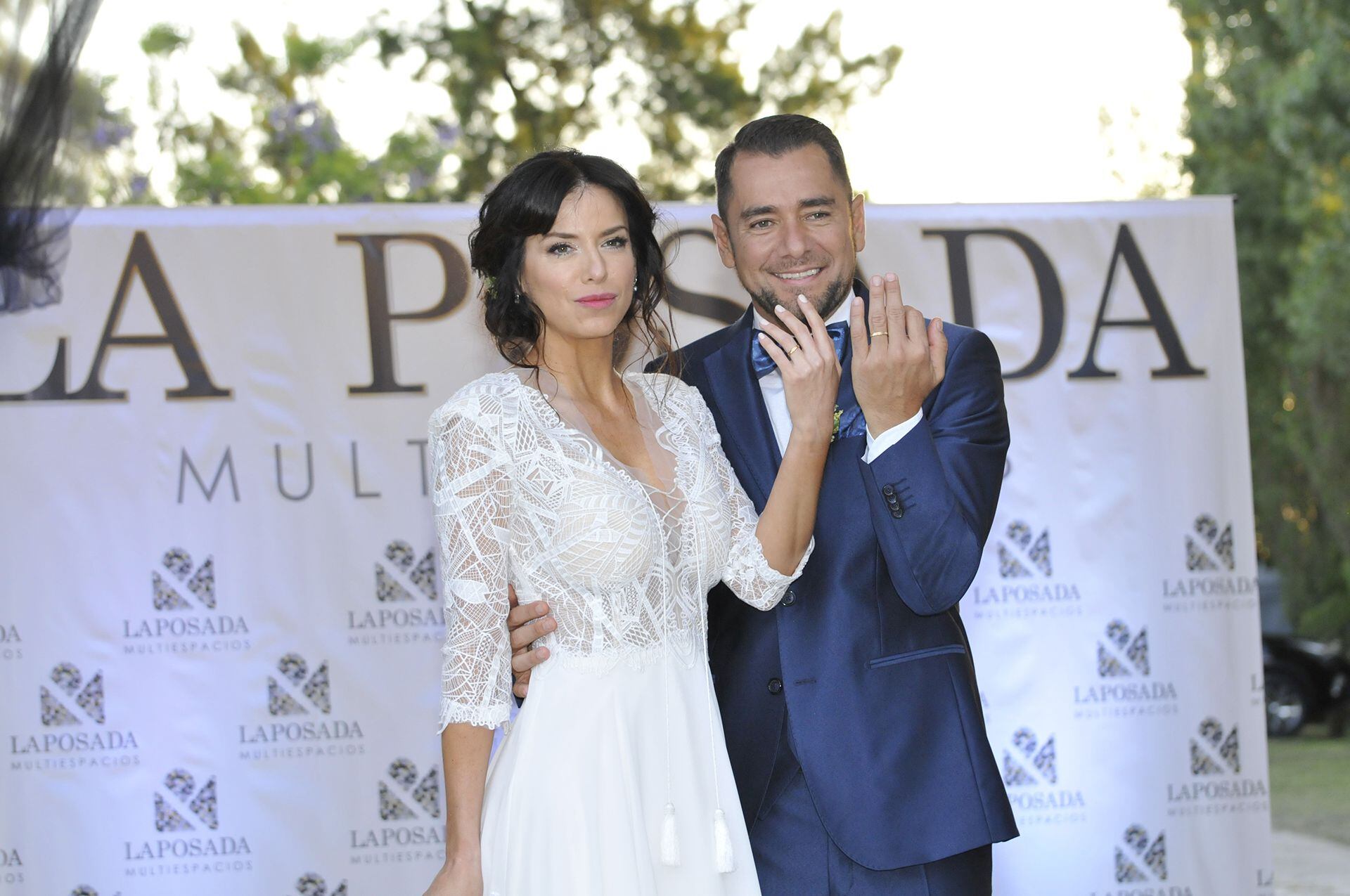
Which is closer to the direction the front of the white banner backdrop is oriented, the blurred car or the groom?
the groom

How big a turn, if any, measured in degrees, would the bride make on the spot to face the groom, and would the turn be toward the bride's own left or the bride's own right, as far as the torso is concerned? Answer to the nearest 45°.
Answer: approximately 90° to the bride's own left

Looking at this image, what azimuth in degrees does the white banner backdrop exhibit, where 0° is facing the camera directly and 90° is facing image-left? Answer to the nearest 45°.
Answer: approximately 0°

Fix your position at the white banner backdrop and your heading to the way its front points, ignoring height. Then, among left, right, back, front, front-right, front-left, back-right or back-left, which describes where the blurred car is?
back-left

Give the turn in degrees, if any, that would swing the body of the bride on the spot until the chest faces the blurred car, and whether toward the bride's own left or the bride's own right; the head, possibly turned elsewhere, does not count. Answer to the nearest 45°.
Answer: approximately 90° to the bride's own left
